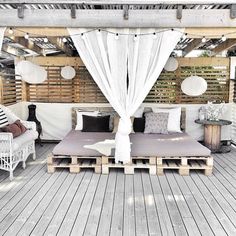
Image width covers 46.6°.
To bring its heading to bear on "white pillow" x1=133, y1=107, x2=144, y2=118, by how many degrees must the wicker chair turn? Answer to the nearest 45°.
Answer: approximately 90° to its left

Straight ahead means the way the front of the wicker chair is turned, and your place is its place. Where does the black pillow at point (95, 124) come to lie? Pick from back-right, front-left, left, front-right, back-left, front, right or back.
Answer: left

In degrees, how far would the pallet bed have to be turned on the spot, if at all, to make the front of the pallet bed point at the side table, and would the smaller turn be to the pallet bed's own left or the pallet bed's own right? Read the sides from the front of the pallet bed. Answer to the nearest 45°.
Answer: approximately 135° to the pallet bed's own left

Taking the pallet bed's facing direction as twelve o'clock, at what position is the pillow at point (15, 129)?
The pillow is roughly at 3 o'clock from the pallet bed.

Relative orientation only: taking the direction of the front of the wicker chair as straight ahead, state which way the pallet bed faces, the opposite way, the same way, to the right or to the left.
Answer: to the right

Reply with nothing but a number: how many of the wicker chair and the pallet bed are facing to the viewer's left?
0

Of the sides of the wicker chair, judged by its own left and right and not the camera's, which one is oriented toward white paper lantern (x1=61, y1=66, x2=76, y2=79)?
left

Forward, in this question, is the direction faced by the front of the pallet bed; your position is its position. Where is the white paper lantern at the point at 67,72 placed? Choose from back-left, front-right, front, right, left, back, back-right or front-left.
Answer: back-right

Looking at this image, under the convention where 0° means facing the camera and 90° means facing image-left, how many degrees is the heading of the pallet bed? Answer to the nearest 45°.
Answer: approximately 0°

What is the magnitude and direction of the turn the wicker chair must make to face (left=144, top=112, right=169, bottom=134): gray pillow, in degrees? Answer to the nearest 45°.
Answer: approximately 45° to its left
